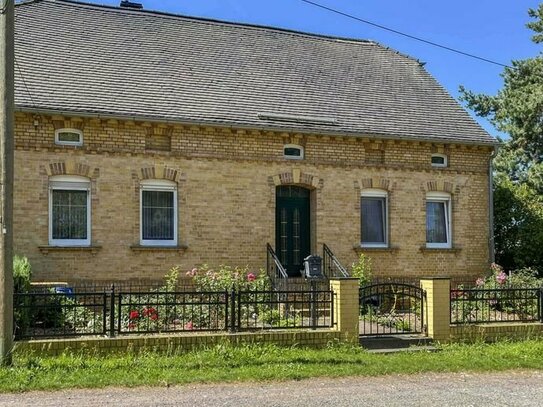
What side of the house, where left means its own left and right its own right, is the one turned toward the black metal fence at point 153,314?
front

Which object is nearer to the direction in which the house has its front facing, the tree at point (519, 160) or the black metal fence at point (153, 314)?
the black metal fence

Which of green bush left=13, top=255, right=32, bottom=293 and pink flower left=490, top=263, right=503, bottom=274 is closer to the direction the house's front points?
the green bush

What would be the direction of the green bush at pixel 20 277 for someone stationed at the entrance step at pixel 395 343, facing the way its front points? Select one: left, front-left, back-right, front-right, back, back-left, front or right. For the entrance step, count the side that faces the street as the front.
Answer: right

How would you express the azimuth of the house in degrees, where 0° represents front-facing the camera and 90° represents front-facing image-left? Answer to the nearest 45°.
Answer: approximately 0°

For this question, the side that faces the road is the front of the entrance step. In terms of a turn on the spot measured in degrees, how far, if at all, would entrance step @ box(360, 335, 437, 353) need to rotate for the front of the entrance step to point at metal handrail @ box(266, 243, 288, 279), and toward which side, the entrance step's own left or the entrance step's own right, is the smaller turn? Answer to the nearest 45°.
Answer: approximately 135° to the entrance step's own right

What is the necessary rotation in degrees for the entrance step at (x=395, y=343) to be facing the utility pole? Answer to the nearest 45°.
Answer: approximately 45° to its right

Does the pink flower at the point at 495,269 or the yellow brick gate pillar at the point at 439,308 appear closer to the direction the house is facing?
the yellow brick gate pillar

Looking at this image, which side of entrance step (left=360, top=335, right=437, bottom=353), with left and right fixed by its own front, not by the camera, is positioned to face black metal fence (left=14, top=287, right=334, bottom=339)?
right

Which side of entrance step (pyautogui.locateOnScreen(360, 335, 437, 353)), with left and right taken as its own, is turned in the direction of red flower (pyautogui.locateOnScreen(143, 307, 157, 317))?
right

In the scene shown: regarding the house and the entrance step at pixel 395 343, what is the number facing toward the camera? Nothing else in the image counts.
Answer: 2

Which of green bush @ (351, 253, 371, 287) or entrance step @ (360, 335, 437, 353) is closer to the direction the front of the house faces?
the entrance step

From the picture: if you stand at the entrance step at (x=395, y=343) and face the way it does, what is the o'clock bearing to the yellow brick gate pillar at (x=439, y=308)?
The yellow brick gate pillar is roughly at 8 o'clock from the entrance step.
